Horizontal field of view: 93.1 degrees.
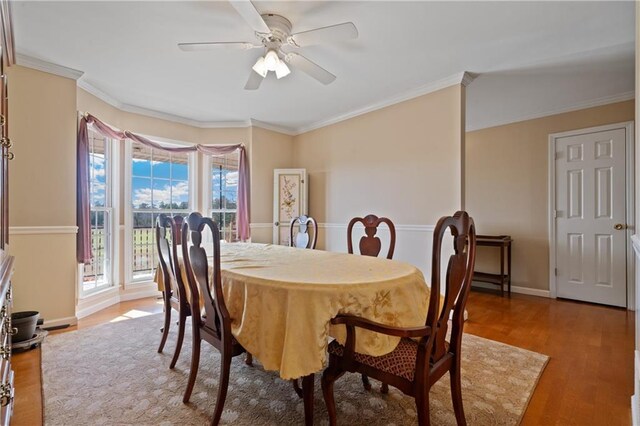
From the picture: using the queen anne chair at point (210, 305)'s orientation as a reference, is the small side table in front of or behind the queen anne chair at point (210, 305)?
in front

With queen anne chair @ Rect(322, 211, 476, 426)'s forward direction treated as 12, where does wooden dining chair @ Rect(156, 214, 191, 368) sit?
The wooden dining chair is roughly at 11 o'clock from the queen anne chair.

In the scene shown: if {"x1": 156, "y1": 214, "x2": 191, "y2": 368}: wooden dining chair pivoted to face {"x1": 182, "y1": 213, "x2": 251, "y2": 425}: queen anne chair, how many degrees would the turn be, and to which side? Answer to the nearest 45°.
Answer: approximately 135° to its right

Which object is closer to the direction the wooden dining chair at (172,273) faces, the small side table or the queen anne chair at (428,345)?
the small side table

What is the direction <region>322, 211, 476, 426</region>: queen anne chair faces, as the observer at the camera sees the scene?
facing away from the viewer and to the left of the viewer

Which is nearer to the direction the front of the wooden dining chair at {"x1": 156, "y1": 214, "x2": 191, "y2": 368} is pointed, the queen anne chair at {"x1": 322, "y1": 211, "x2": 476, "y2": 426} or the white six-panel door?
the white six-panel door

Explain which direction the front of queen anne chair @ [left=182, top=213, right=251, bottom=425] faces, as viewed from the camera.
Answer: facing away from the viewer and to the right of the viewer

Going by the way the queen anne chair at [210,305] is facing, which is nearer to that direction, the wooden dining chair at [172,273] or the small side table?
the small side table
